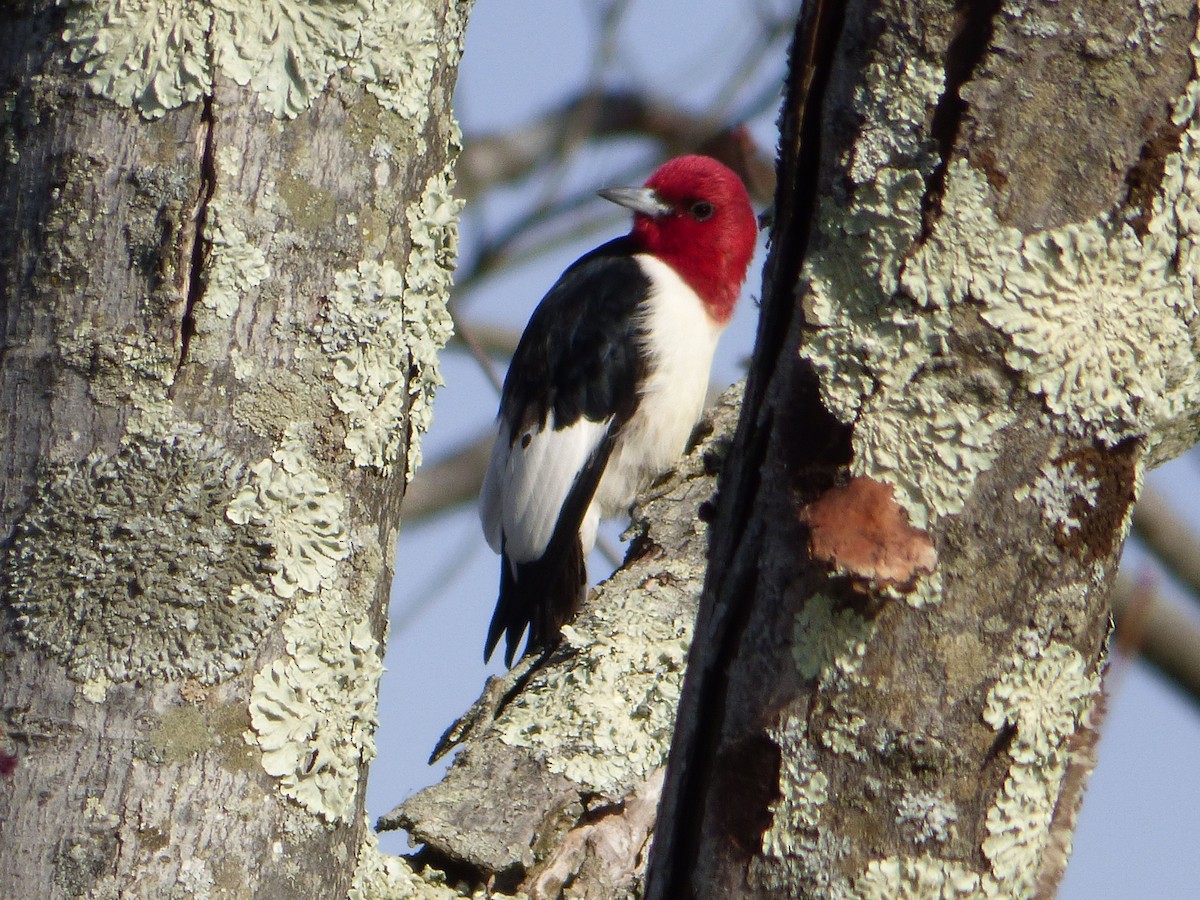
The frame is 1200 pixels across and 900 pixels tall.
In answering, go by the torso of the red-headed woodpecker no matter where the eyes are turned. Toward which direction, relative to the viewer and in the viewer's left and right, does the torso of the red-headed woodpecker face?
facing to the right of the viewer
